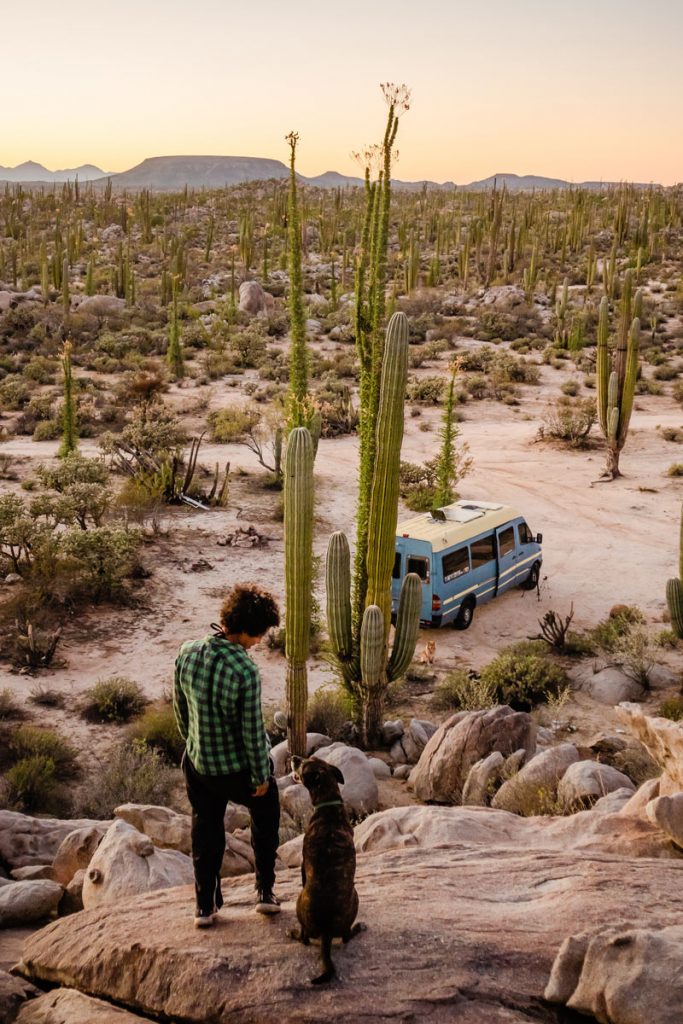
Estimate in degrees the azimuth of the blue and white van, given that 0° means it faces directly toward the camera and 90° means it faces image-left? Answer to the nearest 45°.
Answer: approximately 225°

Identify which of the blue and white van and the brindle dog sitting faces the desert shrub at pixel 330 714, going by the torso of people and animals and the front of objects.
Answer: the brindle dog sitting

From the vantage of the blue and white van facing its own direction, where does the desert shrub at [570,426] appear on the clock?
The desert shrub is roughly at 11 o'clock from the blue and white van.

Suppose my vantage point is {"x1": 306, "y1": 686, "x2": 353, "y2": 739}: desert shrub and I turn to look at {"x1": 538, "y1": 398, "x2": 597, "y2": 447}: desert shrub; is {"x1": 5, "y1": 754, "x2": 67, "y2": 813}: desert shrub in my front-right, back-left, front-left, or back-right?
back-left

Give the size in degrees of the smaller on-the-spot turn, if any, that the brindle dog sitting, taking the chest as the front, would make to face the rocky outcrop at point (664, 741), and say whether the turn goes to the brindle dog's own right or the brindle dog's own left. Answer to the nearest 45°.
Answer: approximately 45° to the brindle dog's own right

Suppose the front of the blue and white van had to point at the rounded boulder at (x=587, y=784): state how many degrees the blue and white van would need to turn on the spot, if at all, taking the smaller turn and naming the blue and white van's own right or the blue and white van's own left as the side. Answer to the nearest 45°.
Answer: approximately 135° to the blue and white van's own right

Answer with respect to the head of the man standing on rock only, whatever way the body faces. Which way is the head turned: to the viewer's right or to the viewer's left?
to the viewer's right

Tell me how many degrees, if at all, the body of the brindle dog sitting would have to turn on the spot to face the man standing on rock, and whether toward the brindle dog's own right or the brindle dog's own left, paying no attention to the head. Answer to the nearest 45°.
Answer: approximately 45° to the brindle dog's own left

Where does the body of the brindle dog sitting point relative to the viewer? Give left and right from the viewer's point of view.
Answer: facing away from the viewer

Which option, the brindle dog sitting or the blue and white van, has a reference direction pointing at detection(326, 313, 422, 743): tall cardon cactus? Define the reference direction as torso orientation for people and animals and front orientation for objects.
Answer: the brindle dog sitting

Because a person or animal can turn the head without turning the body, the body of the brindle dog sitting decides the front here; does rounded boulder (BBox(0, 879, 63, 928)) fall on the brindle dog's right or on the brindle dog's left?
on the brindle dog's left

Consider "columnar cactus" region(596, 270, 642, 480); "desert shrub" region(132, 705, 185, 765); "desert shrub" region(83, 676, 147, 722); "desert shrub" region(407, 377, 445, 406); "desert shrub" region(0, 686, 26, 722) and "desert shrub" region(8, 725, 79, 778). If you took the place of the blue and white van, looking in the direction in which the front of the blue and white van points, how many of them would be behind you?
4

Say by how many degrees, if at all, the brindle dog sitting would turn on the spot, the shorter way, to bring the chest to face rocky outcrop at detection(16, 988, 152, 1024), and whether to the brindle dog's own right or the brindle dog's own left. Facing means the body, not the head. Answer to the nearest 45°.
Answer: approximately 90° to the brindle dog's own left
